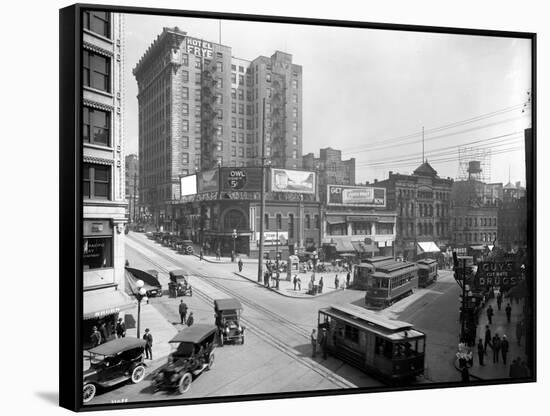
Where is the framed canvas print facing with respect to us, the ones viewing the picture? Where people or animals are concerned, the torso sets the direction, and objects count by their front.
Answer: facing the viewer and to the right of the viewer
